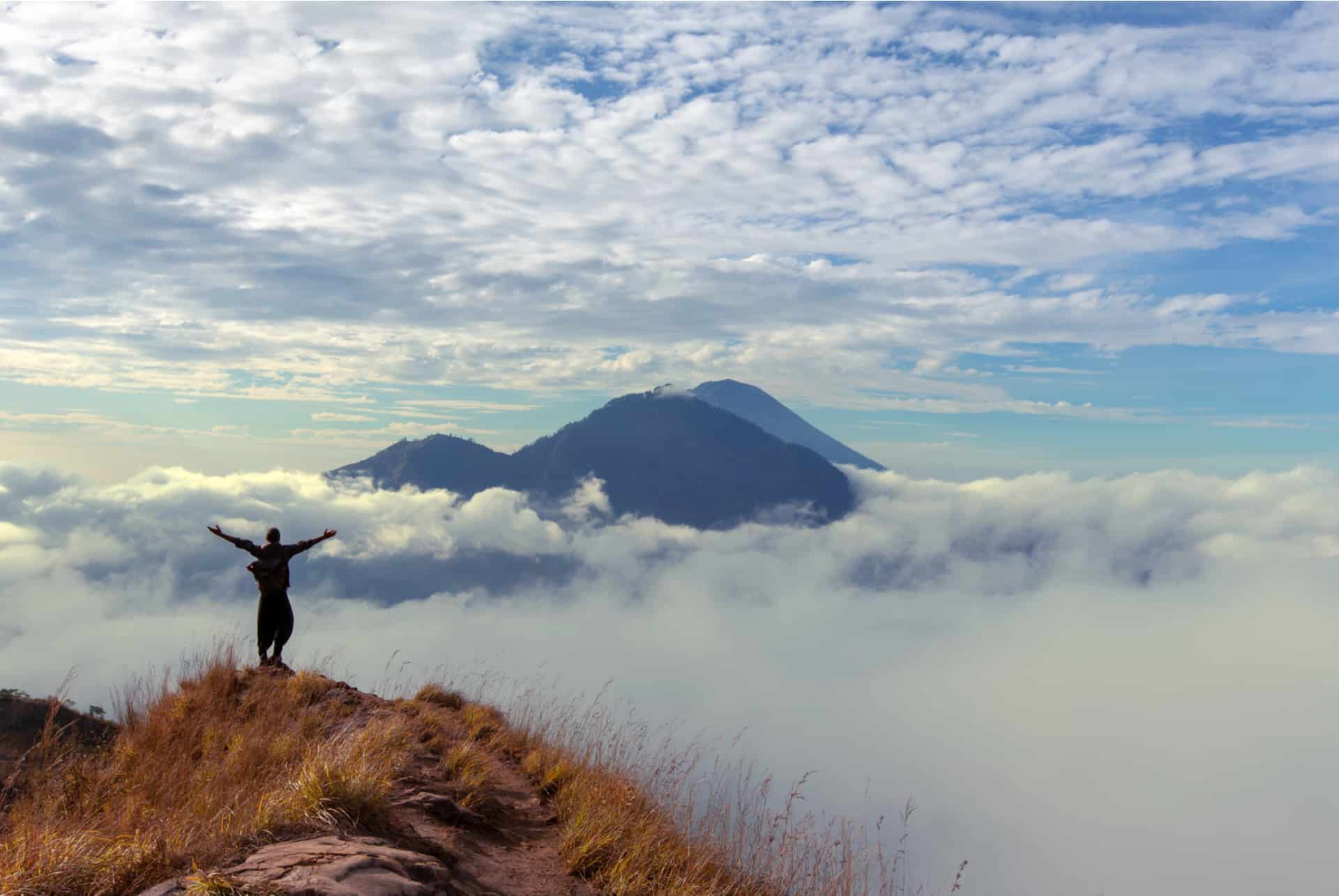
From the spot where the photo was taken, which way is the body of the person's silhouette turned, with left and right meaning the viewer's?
facing away from the viewer

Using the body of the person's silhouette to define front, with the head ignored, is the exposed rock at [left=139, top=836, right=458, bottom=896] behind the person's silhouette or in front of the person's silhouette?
behind
